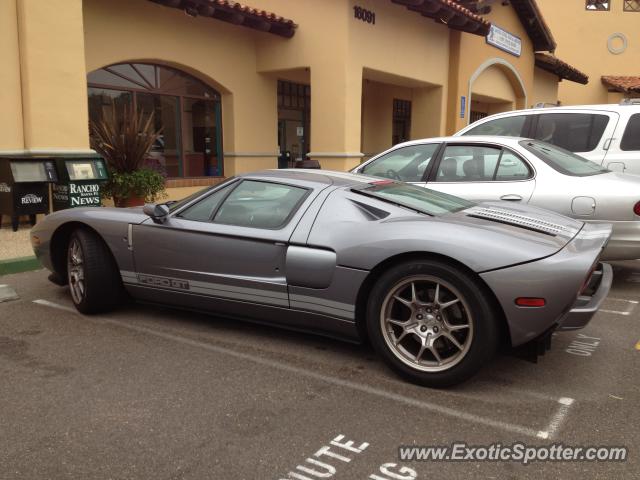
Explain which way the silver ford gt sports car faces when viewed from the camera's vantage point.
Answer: facing away from the viewer and to the left of the viewer

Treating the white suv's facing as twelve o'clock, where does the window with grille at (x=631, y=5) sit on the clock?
The window with grille is roughly at 3 o'clock from the white suv.

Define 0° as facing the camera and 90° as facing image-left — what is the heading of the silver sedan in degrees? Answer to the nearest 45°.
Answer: approximately 135°

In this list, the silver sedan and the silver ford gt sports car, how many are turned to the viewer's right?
0

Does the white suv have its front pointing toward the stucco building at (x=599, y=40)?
no

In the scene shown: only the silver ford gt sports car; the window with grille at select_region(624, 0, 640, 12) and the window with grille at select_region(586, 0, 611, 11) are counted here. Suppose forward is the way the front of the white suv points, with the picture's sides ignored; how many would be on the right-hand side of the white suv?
2

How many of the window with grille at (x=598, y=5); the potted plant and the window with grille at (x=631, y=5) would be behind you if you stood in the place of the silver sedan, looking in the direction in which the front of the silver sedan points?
0

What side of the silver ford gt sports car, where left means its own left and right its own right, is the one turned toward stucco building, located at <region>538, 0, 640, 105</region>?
right

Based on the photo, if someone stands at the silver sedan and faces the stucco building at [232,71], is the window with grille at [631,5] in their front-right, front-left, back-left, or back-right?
front-right

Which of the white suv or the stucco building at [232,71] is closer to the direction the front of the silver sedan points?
the stucco building

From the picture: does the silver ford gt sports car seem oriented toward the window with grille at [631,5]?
no

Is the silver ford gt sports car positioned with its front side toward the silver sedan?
no

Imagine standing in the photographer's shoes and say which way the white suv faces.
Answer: facing to the left of the viewer

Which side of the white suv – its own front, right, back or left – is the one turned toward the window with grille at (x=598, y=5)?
right
